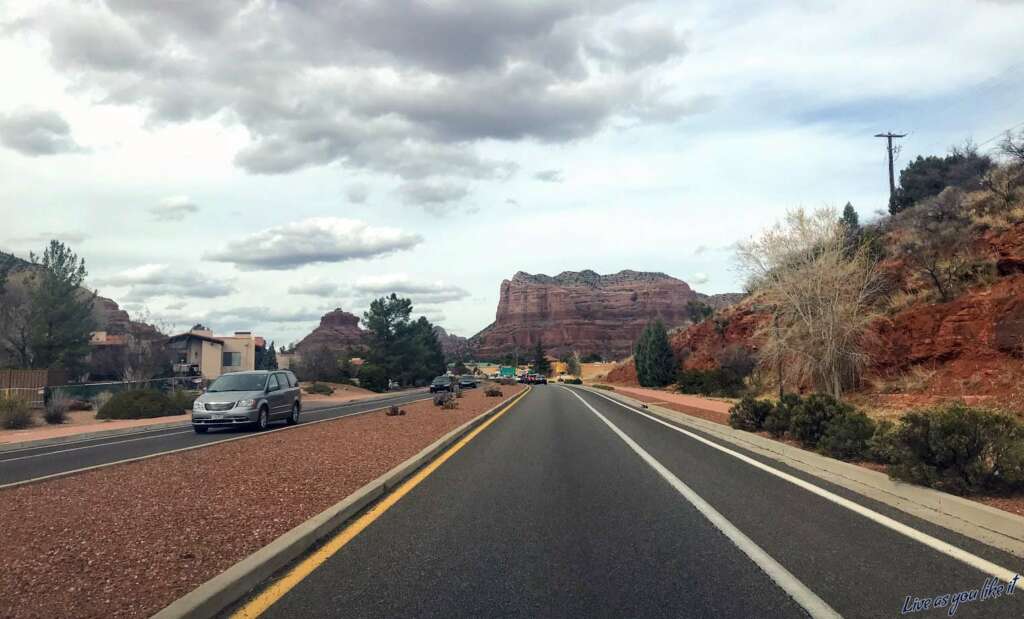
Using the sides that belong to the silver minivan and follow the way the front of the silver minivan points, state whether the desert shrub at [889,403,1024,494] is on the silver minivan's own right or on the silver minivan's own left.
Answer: on the silver minivan's own left

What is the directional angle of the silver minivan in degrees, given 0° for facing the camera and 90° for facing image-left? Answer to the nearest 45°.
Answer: approximately 45°

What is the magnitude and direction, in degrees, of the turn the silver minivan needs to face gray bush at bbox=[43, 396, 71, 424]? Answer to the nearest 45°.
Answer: approximately 90° to its right

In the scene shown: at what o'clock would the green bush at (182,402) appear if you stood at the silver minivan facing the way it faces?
The green bush is roughly at 4 o'clock from the silver minivan.

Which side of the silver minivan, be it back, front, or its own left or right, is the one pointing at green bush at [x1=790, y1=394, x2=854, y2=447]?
left

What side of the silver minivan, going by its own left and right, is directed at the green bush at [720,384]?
back

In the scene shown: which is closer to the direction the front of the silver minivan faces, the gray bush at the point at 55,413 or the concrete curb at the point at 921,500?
the concrete curb

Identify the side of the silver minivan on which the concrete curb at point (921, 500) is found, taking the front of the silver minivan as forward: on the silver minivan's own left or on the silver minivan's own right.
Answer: on the silver minivan's own left

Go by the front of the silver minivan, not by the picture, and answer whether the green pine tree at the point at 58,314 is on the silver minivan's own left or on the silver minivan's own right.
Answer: on the silver minivan's own right

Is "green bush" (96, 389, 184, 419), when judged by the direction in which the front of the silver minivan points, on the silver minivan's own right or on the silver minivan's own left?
on the silver minivan's own right

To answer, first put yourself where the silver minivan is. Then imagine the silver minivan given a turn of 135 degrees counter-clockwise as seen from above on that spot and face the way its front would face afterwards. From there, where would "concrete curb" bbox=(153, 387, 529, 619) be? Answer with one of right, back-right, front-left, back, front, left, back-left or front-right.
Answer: right

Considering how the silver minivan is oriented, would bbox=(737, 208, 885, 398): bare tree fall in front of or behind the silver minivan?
behind

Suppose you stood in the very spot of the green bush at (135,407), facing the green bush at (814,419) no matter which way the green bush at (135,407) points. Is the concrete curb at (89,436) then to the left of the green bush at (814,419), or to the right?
right

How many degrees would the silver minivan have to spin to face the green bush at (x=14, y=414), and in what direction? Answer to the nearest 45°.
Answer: approximately 90° to its right

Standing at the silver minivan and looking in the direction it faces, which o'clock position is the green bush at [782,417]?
The green bush is roughly at 9 o'clock from the silver minivan.

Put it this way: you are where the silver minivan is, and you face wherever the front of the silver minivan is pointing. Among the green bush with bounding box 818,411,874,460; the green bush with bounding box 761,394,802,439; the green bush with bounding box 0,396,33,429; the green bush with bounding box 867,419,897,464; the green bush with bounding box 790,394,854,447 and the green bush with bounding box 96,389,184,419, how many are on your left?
4
